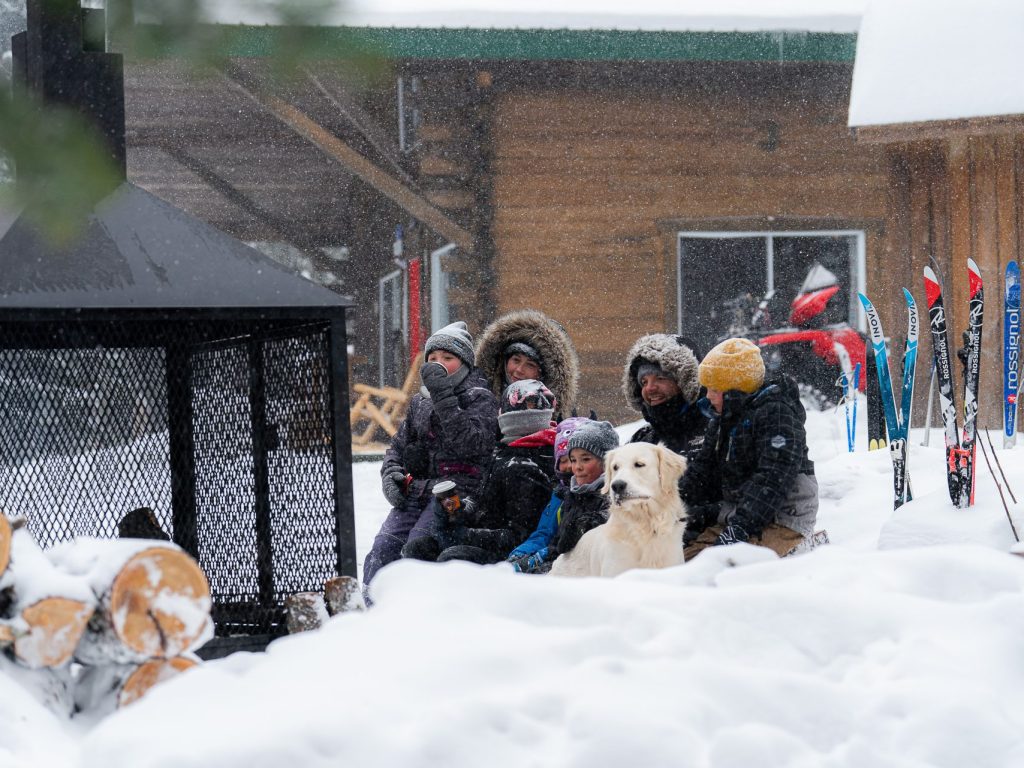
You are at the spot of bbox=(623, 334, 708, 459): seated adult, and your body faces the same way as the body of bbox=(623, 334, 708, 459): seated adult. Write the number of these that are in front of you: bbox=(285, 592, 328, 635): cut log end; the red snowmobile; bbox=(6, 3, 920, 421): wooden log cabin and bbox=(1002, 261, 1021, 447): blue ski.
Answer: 1

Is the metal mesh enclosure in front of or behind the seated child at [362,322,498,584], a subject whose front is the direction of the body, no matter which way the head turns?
in front

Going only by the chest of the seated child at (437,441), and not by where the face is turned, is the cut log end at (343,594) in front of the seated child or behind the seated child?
in front

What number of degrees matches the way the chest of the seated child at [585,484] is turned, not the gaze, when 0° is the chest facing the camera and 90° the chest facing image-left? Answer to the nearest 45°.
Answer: approximately 45°

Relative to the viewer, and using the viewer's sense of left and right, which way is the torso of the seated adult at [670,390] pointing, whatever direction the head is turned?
facing the viewer and to the left of the viewer

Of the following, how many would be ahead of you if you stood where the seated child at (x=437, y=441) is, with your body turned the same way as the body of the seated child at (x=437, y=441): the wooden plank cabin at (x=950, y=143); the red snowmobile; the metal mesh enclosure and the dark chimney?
2

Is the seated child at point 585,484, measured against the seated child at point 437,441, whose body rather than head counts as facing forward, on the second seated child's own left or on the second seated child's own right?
on the second seated child's own left
